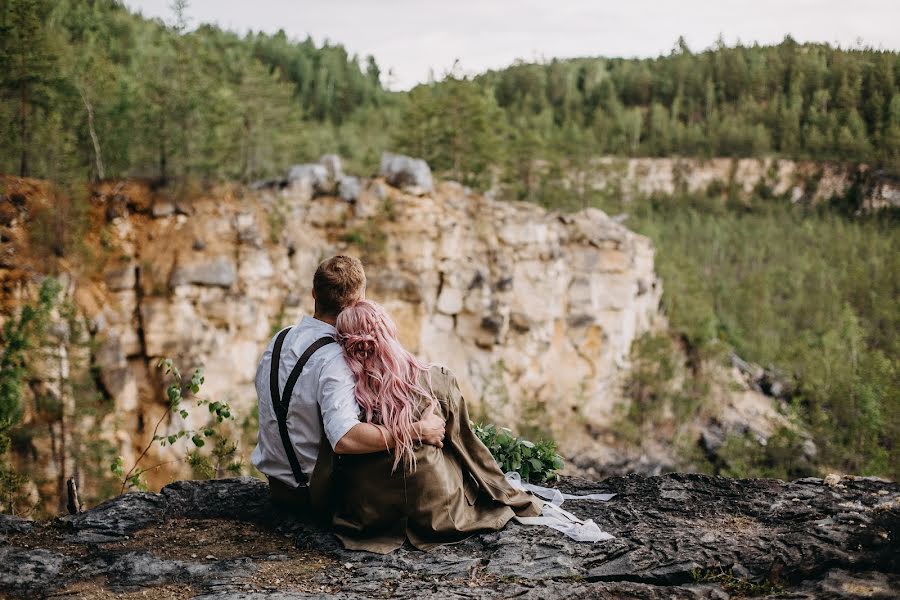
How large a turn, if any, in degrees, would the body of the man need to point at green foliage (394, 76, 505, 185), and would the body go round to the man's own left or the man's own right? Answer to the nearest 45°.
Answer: approximately 45° to the man's own left

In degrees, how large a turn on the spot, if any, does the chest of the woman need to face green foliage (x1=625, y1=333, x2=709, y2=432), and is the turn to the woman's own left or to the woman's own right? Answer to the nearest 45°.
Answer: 0° — they already face it

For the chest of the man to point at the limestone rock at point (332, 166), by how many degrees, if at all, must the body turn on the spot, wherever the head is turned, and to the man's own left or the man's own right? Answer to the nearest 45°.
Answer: approximately 45° to the man's own left

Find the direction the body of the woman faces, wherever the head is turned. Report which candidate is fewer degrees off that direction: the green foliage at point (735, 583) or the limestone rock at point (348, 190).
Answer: the limestone rock

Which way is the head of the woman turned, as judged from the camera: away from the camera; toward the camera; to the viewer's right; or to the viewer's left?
away from the camera

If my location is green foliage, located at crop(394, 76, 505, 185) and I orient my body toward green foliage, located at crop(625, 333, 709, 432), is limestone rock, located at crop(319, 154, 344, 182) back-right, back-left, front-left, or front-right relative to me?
back-right

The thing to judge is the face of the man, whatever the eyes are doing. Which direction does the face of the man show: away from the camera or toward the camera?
away from the camera

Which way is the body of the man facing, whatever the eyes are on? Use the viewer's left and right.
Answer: facing away from the viewer and to the right of the viewer

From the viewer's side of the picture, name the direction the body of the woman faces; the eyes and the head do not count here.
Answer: away from the camera
